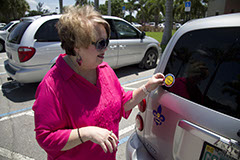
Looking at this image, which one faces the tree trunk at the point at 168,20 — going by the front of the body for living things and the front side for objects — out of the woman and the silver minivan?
the silver minivan

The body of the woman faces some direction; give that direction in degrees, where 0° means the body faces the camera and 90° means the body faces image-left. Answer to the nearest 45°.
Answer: approximately 315°

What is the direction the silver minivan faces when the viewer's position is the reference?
facing away from the viewer and to the right of the viewer

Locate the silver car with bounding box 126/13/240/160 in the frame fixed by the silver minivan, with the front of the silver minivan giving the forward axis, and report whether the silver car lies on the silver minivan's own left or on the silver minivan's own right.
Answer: on the silver minivan's own right

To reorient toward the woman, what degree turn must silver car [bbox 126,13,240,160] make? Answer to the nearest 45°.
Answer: approximately 180°

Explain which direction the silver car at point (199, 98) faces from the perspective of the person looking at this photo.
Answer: facing away from the viewer and to the right of the viewer

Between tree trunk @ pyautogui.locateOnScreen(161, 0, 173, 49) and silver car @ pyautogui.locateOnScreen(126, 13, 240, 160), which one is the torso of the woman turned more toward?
the silver car

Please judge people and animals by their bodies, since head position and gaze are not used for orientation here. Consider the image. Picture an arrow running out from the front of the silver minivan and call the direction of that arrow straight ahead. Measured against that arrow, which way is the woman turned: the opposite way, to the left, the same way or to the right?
to the right

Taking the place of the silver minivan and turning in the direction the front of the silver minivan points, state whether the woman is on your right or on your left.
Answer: on your right

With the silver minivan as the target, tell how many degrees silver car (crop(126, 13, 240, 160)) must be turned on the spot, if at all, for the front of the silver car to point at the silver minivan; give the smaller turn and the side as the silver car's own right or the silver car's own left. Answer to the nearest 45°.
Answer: approximately 90° to the silver car's own left

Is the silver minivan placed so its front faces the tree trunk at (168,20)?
yes
